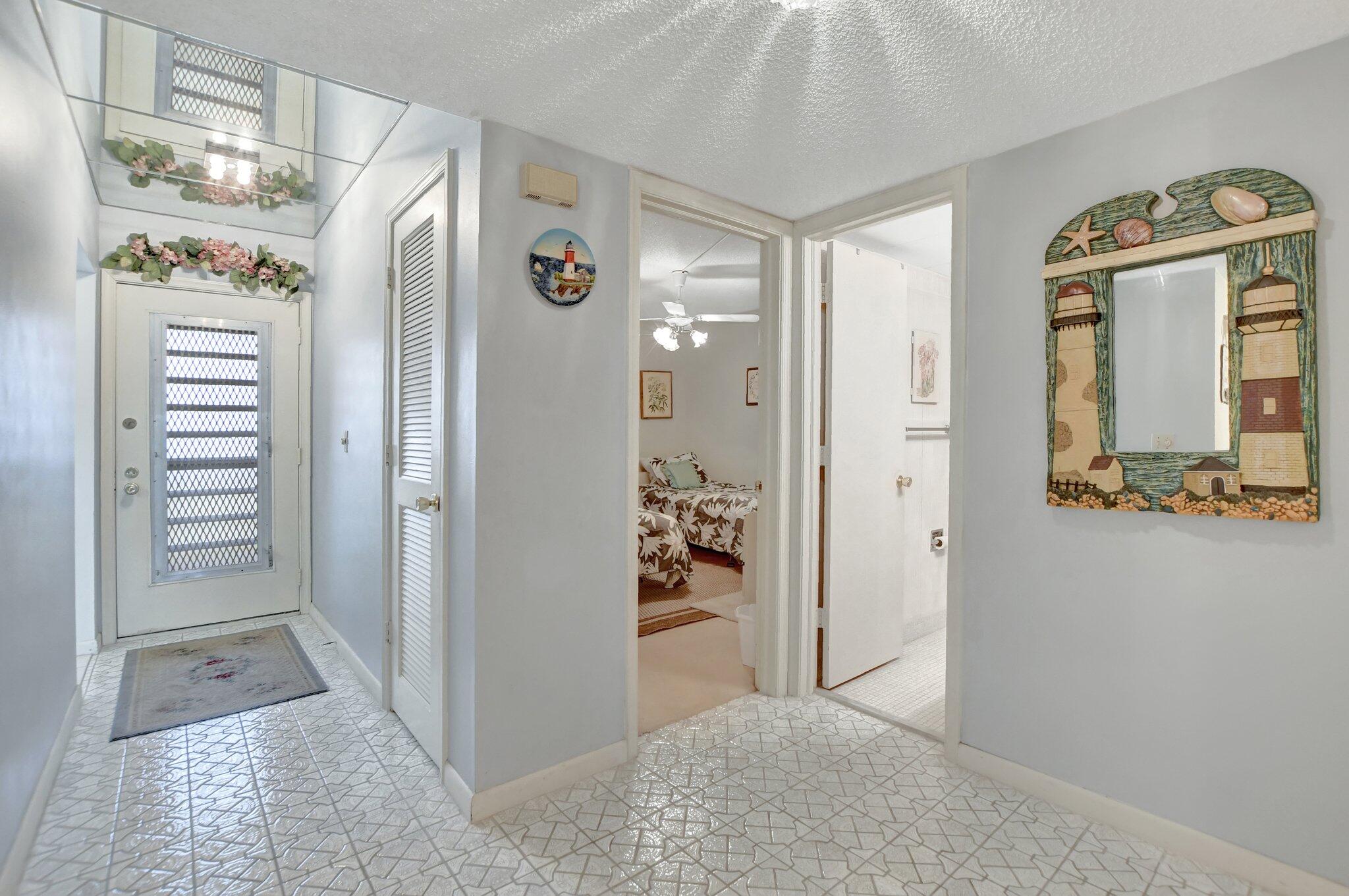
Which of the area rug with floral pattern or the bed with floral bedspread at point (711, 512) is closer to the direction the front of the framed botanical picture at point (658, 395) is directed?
the bed with floral bedspread

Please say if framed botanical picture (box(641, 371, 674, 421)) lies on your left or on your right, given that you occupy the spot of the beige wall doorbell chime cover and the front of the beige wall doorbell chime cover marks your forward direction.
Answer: on your left

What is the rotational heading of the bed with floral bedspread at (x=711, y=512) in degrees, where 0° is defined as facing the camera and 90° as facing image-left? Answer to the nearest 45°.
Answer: approximately 315°

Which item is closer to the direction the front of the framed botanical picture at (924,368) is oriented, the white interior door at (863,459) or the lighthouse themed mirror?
the lighthouse themed mirror

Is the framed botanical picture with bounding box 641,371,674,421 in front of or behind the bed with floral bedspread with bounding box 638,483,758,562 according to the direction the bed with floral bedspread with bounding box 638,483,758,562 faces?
behind

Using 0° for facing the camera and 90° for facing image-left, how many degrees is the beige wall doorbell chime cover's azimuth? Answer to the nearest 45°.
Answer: approximately 315°
